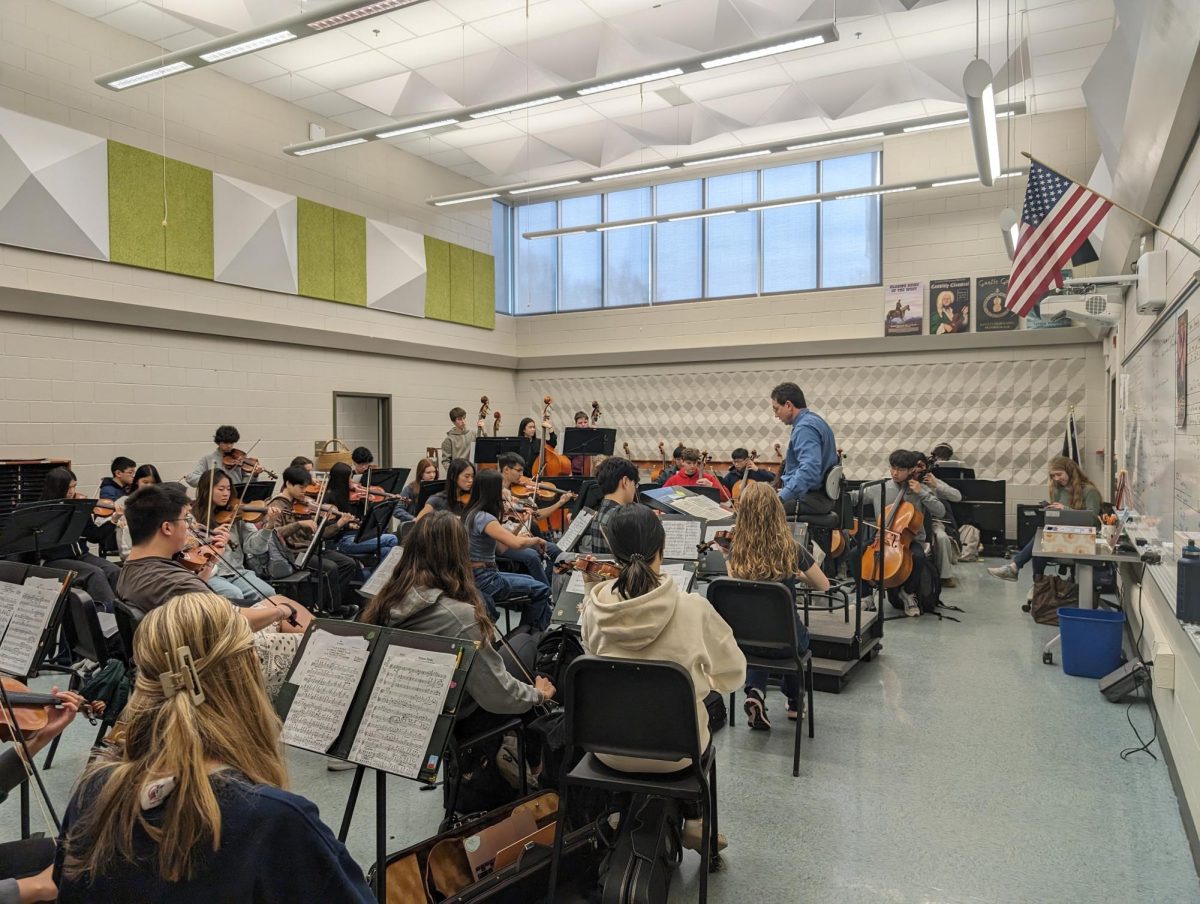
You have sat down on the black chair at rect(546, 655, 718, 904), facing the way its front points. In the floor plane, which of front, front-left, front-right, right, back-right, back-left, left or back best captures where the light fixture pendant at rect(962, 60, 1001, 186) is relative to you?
front-right

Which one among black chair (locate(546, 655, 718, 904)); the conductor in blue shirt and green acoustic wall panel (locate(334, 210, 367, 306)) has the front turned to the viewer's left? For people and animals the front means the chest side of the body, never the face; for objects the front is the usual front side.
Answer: the conductor in blue shirt

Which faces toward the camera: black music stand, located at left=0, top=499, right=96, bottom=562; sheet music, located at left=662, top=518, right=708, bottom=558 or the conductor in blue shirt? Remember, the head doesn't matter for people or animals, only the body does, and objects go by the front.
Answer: the sheet music

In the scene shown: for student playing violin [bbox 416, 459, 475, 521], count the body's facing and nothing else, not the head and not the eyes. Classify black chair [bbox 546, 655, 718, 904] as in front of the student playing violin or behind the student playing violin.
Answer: in front

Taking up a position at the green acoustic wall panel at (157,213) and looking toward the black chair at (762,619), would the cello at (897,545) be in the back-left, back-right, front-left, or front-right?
front-left

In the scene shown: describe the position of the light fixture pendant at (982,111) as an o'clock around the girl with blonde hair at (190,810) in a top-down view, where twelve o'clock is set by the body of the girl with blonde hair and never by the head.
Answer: The light fixture pendant is roughly at 2 o'clock from the girl with blonde hair.

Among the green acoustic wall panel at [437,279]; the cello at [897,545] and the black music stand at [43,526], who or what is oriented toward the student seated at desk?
the green acoustic wall panel

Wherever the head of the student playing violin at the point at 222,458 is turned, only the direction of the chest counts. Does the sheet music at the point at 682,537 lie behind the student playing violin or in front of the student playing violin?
in front

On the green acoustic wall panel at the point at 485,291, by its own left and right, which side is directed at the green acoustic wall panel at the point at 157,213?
right

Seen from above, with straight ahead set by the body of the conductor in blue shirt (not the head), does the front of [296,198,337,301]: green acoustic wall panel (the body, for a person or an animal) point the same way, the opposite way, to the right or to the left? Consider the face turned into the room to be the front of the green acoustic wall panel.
the opposite way

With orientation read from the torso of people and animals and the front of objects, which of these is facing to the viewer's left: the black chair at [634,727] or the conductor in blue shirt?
the conductor in blue shirt

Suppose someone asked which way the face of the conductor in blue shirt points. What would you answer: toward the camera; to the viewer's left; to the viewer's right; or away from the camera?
to the viewer's left

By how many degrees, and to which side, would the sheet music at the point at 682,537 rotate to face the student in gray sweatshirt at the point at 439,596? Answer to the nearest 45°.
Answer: approximately 45° to its right

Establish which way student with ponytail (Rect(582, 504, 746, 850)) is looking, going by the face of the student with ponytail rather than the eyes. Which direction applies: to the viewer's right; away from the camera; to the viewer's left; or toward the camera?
away from the camera

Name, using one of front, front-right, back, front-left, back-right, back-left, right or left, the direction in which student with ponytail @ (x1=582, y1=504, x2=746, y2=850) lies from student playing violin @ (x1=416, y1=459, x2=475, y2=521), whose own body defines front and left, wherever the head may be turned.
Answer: front-right

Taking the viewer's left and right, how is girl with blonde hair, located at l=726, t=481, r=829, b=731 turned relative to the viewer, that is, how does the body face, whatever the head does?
facing away from the viewer

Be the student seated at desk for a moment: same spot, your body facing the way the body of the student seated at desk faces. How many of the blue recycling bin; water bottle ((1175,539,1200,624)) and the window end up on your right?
1

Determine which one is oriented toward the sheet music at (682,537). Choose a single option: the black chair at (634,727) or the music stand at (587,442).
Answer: the black chair

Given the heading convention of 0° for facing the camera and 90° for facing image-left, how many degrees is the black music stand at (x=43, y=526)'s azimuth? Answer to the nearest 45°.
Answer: approximately 135°

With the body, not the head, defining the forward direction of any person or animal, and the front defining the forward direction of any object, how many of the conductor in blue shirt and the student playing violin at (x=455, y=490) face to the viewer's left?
1

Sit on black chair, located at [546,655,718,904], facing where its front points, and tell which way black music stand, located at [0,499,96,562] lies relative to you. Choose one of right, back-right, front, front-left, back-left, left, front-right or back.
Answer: front-left

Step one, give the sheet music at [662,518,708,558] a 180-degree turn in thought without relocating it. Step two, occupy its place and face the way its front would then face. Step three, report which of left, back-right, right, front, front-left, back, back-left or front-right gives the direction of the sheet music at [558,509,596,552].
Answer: front-left

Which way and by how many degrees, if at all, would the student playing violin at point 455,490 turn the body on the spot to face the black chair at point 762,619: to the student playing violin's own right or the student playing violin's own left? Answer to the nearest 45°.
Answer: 0° — they already face it
